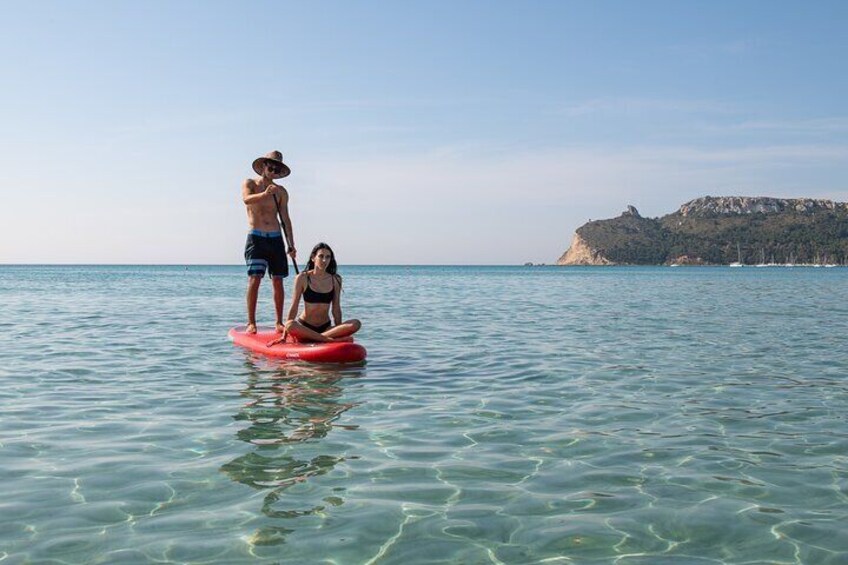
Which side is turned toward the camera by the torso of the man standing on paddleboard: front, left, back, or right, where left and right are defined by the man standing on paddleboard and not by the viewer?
front

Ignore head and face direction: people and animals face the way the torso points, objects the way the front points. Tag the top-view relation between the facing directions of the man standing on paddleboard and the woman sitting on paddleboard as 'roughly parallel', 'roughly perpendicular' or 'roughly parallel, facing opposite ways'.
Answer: roughly parallel

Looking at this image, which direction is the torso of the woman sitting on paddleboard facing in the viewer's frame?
toward the camera

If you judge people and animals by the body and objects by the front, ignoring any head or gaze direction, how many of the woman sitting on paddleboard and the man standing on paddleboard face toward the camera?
2

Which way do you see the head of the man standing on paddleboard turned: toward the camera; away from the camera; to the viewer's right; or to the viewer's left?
toward the camera

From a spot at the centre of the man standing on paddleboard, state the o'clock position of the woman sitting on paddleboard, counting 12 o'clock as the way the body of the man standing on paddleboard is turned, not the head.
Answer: The woman sitting on paddleboard is roughly at 11 o'clock from the man standing on paddleboard.

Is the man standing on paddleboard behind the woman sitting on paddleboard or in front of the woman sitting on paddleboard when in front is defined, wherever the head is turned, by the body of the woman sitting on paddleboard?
behind
